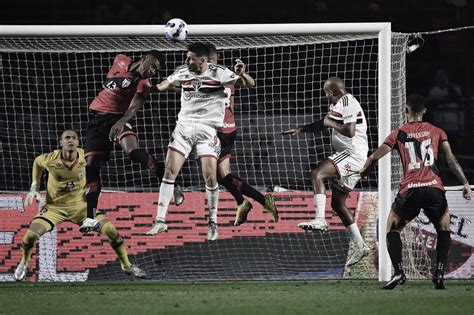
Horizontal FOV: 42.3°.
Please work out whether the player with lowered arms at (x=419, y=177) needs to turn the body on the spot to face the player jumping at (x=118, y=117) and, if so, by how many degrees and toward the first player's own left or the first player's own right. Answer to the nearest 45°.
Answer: approximately 90° to the first player's own left

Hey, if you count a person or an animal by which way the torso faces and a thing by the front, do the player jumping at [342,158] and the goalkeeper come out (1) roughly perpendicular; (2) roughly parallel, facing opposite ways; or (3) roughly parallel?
roughly perpendicular

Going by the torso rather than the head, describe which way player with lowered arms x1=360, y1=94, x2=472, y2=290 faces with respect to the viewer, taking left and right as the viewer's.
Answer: facing away from the viewer

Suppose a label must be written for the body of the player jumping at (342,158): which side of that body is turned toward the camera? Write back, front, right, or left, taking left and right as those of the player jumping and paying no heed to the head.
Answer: left

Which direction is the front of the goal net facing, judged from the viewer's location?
facing the viewer

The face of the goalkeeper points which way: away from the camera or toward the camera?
toward the camera

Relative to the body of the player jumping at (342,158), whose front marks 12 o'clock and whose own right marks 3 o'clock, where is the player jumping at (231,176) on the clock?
the player jumping at (231,176) is roughly at 12 o'clock from the player jumping at (342,158).

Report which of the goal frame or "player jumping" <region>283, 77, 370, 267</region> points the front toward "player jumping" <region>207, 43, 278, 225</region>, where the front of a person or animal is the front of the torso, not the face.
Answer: "player jumping" <region>283, 77, 370, 267</region>
